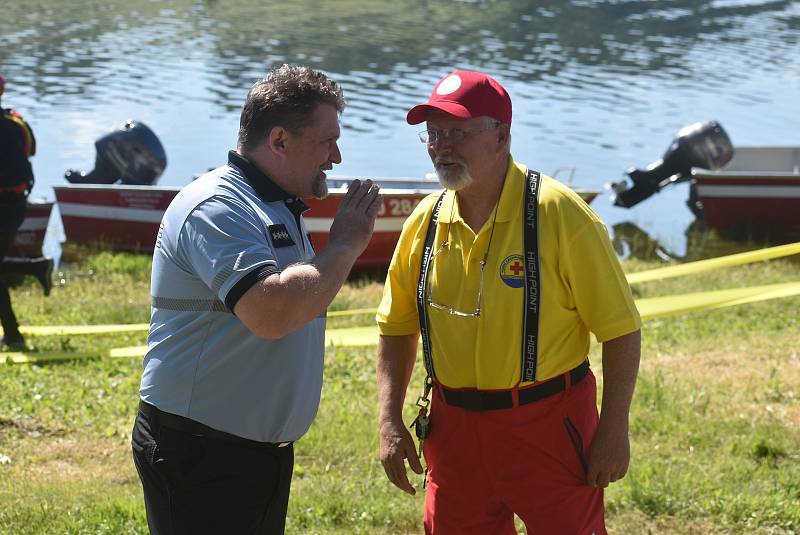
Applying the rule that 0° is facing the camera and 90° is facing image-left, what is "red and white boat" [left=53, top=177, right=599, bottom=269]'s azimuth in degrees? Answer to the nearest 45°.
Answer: approximately 270°

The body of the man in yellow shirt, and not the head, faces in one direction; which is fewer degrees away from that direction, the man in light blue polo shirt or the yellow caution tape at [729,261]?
the man in light blue polo shirt

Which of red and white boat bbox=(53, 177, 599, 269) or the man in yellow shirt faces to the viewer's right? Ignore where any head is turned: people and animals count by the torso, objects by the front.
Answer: the red and white boat

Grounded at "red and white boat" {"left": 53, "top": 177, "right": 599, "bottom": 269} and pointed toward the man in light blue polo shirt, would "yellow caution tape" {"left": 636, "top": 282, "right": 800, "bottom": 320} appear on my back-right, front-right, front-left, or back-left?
front-left

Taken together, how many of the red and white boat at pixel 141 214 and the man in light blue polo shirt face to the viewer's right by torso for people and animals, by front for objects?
2

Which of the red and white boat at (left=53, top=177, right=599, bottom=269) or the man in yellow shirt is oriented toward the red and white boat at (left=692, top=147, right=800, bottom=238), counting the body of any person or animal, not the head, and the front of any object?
the red and white boat at (left=53, top=177, right=599, bottom=269)

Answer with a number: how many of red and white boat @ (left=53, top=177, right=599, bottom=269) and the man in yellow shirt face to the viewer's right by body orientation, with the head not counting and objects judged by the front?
1

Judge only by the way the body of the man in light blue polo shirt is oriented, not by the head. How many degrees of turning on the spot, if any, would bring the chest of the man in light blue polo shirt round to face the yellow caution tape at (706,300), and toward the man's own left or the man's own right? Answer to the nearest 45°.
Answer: approximately 45° to the man's own left

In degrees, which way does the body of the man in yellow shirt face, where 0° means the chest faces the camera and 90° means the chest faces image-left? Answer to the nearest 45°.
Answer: approximately 45°

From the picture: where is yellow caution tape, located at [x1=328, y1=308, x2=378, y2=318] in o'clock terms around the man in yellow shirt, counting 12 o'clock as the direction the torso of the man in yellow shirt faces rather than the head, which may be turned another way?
The yellow caution tape is roughly at 4 o'clock from the man in yellow shirt.

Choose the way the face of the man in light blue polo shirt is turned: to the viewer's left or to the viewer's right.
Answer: to the viewer's right

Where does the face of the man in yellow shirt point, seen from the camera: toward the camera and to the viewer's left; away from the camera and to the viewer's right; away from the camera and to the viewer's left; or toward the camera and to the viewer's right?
toward the camera and to the viewer's left

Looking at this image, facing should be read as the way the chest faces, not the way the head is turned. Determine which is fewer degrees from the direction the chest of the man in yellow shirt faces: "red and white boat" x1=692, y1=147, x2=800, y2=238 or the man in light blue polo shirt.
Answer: the man in light blue polo shirt

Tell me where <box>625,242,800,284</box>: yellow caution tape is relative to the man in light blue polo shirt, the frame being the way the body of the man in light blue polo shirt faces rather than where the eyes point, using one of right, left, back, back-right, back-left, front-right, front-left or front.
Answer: front-left

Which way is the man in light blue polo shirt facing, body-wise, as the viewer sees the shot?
to the viewer's right
